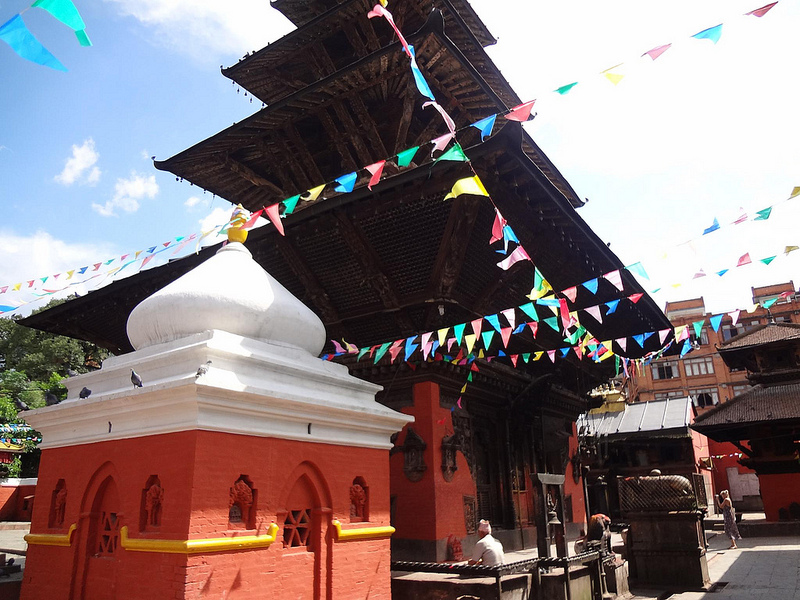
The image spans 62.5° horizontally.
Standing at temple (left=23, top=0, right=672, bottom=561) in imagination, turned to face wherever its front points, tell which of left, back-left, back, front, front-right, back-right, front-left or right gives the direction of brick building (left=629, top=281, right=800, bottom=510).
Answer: left

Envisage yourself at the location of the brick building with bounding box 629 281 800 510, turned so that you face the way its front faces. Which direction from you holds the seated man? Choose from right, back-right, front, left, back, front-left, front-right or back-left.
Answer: front

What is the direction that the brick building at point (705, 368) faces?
toward the camera

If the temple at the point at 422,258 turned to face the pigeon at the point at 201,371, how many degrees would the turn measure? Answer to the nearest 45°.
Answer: approximately 90° to its right

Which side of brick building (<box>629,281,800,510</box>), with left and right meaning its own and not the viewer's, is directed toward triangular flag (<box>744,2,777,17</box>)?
front

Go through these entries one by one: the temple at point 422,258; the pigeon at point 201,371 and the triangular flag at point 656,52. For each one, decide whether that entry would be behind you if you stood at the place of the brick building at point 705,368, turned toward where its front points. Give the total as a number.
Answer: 0

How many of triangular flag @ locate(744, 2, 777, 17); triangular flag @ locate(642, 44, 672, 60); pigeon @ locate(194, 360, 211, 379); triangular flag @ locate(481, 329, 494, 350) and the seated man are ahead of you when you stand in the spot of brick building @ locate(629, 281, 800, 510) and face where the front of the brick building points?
5

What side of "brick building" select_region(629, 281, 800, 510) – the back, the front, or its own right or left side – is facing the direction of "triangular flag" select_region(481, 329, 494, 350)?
front

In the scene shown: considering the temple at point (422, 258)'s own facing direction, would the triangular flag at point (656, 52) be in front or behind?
in front

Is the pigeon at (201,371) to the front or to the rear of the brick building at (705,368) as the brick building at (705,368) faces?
to the front

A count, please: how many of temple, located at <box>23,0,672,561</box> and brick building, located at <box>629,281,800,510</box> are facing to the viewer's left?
0

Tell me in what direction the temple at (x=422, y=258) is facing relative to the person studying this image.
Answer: facing the viewer and to the right of the viewer

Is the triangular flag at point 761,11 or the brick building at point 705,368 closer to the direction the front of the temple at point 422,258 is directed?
the triangular flag

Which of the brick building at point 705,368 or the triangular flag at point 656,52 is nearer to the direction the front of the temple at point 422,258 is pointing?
the triangular flag

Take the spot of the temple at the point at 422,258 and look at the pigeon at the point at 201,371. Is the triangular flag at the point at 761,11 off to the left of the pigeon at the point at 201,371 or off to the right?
left
